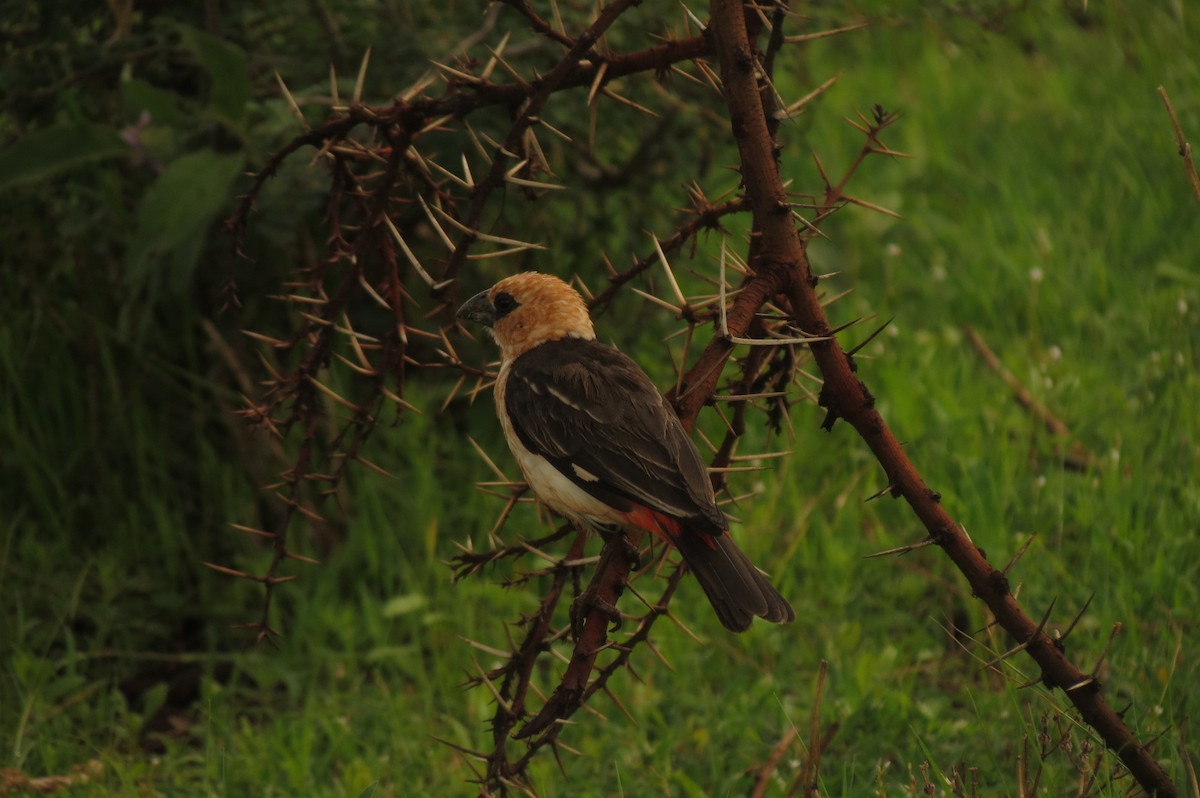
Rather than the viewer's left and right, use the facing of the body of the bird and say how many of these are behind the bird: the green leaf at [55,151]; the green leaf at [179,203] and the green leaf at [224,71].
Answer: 0

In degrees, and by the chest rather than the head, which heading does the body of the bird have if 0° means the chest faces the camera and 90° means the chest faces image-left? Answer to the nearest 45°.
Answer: approximately 90°
